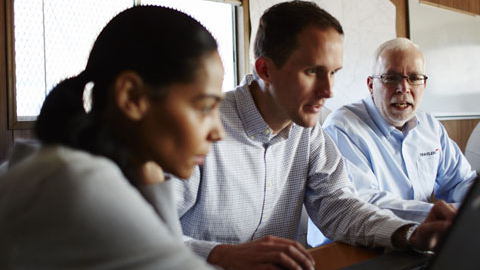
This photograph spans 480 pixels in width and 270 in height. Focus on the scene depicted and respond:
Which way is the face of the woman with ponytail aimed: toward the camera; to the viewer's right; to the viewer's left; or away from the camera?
to the viewer's right

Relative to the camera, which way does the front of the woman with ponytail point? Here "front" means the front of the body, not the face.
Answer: to the viewer's right

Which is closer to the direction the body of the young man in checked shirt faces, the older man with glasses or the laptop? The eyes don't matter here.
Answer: the laptop

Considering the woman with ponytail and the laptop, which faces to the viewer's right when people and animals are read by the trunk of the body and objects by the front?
the woman with ponytail

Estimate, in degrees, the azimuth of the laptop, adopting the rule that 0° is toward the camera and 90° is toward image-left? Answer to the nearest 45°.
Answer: approximately 135°

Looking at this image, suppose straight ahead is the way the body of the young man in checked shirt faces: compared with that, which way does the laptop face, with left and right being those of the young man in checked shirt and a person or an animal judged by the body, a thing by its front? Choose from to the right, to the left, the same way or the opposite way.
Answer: the opposite way

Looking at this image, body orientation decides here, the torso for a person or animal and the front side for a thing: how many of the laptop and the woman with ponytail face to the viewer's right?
1
